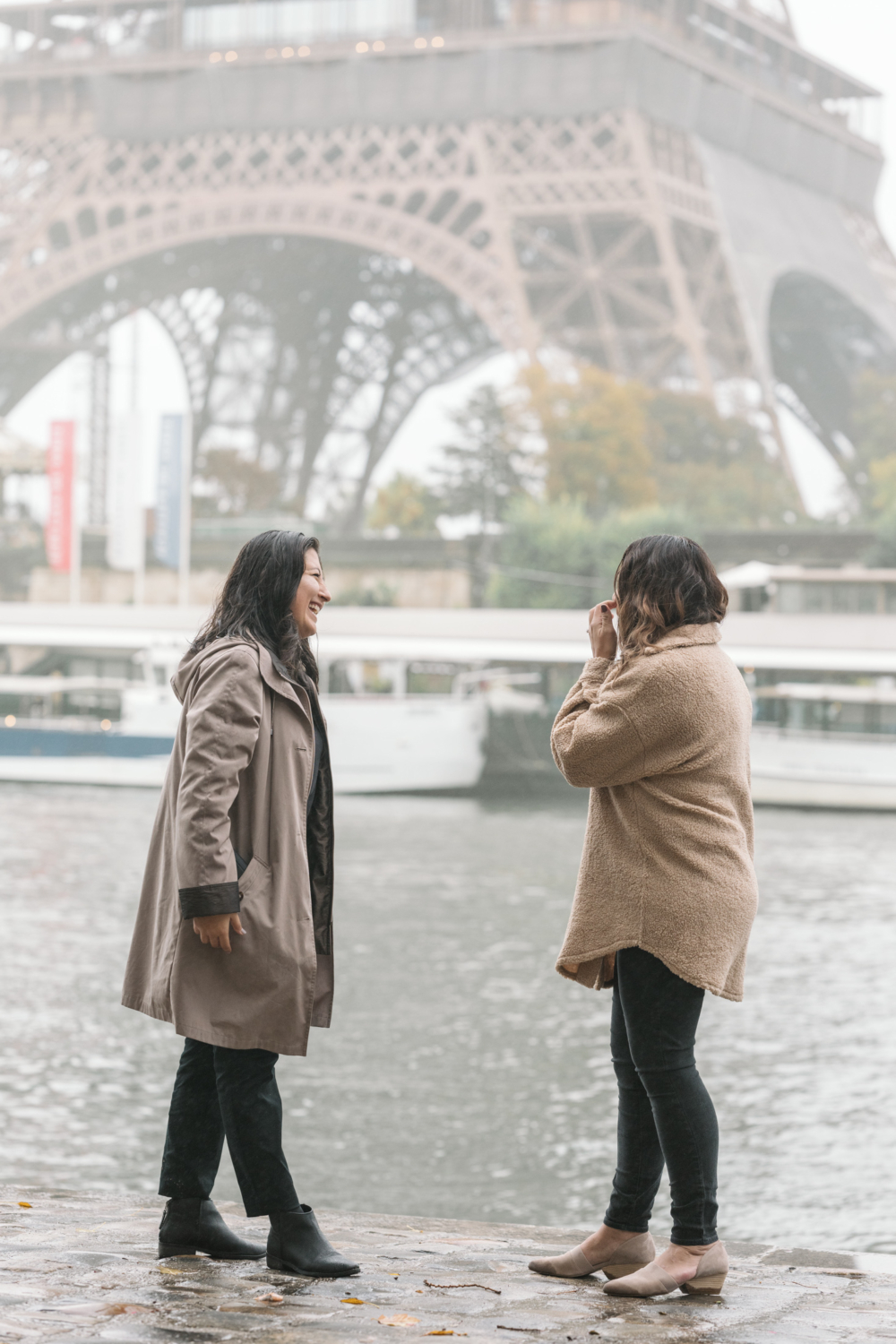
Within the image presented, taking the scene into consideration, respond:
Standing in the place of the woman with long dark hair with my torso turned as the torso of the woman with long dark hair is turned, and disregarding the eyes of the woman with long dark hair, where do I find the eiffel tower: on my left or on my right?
on my left

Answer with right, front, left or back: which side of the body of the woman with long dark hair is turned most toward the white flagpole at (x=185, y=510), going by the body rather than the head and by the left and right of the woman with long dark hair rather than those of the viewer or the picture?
left

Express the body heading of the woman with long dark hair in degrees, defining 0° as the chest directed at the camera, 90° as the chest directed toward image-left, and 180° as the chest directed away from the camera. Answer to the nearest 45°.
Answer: approximately 270°

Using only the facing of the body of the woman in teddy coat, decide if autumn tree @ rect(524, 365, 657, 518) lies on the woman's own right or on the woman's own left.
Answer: on the woman's own right

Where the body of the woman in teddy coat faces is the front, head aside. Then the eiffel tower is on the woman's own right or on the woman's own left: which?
on the woman's own right

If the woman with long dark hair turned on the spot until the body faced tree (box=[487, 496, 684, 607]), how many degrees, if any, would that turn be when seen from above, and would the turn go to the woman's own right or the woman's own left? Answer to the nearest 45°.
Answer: approximately 90° to the woman's own left

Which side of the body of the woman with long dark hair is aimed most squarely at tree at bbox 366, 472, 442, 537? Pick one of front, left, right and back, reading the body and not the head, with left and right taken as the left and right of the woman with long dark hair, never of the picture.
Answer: left

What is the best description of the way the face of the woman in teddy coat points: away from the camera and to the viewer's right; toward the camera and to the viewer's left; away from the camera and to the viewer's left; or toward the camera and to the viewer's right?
away from the camera and to the viewer's left

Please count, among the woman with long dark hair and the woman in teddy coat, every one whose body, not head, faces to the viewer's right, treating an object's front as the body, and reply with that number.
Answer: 1

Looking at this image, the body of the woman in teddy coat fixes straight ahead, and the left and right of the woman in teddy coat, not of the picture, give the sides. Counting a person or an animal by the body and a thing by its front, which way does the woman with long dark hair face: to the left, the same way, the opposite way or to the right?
the opposite way

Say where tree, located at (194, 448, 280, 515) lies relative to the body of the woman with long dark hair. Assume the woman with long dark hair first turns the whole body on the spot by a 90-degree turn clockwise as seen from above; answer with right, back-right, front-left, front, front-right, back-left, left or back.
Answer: back

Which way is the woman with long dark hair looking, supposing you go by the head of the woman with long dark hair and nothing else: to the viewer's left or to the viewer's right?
to the viewer's right

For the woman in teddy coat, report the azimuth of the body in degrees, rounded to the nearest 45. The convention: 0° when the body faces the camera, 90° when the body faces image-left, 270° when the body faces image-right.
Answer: approximately 90°
